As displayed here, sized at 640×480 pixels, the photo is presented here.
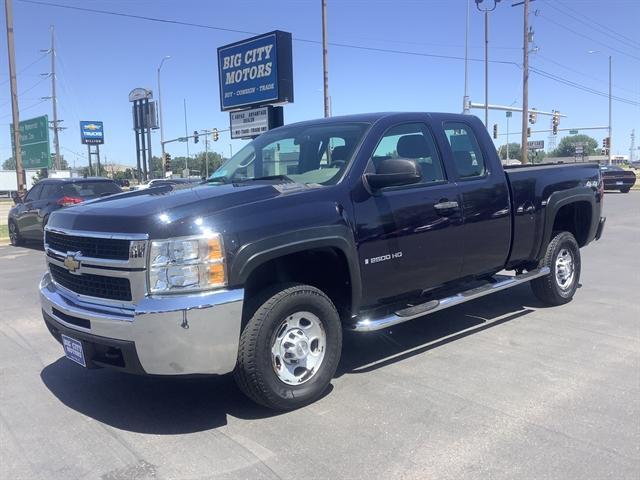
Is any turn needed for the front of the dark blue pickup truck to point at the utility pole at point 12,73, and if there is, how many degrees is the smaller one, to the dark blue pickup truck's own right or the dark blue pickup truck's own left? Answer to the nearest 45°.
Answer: approximately 90° to the dark blue pickup truck's own right

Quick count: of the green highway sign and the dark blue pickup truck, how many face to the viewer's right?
0

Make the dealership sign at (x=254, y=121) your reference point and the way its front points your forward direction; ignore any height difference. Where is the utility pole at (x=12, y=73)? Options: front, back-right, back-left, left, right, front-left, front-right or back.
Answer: right

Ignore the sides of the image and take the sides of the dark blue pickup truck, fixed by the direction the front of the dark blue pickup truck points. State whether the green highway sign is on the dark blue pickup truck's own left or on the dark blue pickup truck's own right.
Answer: on the dark blue pickup truck's own right

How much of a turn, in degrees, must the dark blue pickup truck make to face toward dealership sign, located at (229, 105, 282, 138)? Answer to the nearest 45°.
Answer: approximately 135° to its right

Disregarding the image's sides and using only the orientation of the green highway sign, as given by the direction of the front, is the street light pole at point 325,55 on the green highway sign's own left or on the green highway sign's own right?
on the green highway sign's own left

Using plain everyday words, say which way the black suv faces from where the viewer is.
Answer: facing away from the viewer and to the left of the viewer

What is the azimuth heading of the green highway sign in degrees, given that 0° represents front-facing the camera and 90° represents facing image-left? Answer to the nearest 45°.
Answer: approximately 45°

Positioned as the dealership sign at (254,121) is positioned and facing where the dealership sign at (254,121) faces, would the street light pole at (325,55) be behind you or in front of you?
behind

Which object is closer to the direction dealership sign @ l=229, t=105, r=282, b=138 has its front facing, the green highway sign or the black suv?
the black suv

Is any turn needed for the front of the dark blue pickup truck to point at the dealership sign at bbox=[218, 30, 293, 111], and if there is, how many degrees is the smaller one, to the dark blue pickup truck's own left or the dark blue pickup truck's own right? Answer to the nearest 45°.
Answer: approximately 135° to the dark blue pickup truck's own right
